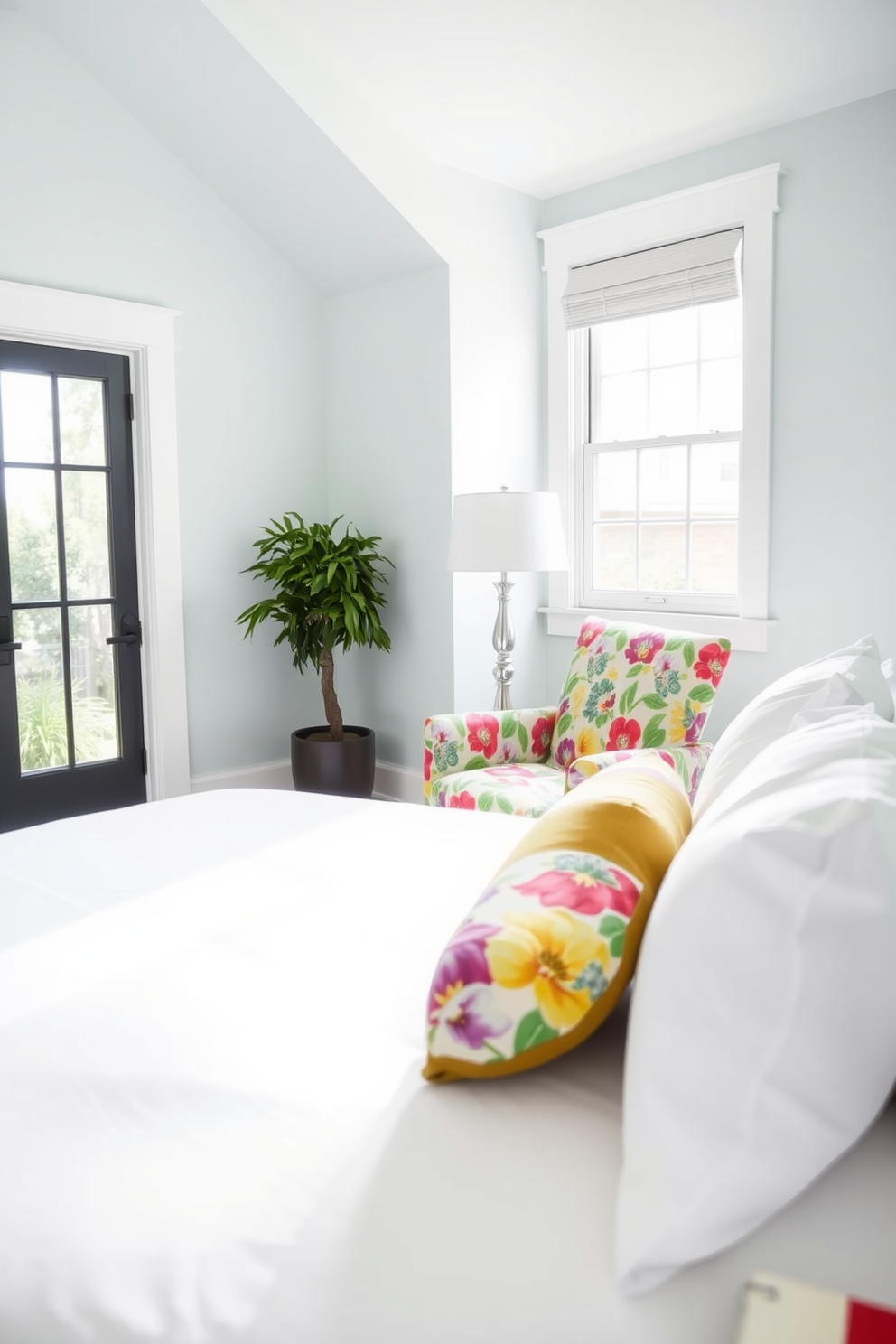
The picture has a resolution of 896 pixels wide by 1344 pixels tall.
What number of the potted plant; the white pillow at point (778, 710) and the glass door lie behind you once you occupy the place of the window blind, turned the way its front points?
0

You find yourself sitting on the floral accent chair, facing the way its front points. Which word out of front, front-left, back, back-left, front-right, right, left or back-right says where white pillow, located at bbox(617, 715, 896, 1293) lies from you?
front-left

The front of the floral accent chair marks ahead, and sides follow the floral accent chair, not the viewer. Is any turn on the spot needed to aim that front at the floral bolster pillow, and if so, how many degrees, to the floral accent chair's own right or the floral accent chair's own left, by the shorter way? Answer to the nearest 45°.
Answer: approximately 45° to the floral accent chair's own left

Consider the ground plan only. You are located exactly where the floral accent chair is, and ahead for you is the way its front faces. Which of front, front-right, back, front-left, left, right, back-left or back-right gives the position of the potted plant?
right

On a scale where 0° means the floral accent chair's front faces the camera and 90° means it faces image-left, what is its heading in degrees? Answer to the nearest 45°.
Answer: approximately 45°

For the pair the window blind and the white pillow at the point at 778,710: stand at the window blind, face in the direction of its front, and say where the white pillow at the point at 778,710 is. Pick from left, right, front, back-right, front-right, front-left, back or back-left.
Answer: front-left

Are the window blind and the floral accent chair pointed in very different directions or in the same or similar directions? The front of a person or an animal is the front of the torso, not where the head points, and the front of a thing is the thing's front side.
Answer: same or similar directions

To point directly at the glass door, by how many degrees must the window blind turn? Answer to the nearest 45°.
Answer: approximately 45° to its right

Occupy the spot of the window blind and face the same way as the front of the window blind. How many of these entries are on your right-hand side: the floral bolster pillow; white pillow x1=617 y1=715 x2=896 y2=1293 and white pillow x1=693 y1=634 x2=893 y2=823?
0

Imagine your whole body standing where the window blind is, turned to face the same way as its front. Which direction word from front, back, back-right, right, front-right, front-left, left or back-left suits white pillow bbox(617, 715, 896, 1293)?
front-left

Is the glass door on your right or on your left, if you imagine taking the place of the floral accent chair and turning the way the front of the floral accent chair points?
on your right

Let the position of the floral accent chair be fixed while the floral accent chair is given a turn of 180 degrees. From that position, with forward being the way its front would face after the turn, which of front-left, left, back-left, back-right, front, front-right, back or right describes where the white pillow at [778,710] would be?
back-right

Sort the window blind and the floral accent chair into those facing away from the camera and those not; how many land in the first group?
0
